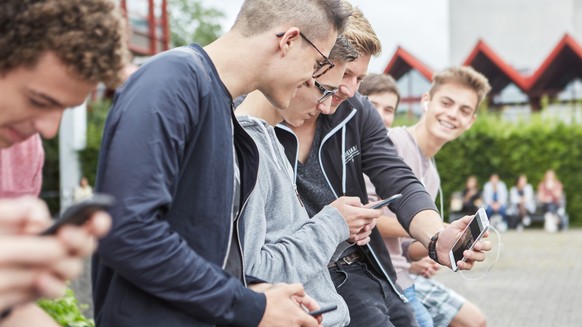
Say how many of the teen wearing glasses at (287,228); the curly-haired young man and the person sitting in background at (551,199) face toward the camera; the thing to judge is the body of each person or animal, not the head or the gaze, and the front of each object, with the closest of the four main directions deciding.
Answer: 1

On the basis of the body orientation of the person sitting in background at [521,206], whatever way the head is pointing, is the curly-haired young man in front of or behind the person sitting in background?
in front

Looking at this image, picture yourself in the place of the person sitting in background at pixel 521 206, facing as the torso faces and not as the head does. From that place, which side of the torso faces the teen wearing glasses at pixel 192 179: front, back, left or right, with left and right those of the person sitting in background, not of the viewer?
front

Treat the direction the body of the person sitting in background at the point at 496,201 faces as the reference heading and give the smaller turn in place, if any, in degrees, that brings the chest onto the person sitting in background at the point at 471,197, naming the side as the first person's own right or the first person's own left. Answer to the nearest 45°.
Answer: approximately 45° to the first person's own right

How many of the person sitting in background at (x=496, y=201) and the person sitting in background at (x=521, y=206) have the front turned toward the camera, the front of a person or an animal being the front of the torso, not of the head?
2

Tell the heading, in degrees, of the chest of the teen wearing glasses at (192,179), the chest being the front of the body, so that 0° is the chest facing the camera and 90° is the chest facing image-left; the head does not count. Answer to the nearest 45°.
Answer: approximately 270°

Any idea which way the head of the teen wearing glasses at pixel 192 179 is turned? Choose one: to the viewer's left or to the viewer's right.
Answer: to the viewer's right

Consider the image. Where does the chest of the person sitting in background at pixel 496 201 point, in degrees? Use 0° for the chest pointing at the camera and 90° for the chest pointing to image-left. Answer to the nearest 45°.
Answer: approximately 0°

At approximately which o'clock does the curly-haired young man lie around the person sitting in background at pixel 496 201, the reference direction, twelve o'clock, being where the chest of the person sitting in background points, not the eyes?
The curly-haired young man is roughly at 12 o'clock from the person sitting in background.
